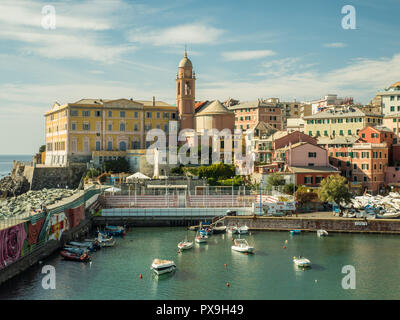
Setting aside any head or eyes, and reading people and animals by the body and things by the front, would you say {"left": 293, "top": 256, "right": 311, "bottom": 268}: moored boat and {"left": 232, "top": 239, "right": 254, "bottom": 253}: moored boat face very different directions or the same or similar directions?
same or similar directions

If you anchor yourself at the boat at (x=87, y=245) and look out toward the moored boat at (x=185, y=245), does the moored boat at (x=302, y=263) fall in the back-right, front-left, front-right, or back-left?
front-right

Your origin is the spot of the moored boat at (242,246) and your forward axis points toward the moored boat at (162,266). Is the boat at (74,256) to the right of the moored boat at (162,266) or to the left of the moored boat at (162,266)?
right

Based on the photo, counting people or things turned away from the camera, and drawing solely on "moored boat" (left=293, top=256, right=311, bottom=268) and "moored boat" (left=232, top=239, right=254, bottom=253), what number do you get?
0
